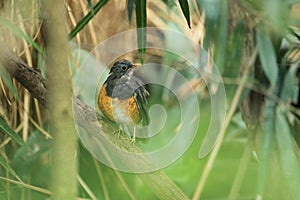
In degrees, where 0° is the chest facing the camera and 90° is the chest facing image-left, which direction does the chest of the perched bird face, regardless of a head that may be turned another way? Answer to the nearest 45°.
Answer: approximately 0°

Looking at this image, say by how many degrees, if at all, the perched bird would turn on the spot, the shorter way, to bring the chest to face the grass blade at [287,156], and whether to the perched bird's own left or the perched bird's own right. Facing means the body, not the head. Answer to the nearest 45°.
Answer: approximately 135° to the perched bird's own left

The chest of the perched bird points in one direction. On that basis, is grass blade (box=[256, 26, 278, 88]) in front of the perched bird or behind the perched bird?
behind

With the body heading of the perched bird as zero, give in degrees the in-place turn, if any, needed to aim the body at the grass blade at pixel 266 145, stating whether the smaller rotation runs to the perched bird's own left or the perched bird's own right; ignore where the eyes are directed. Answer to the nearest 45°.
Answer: approximately 135° to the perched bird's own left
